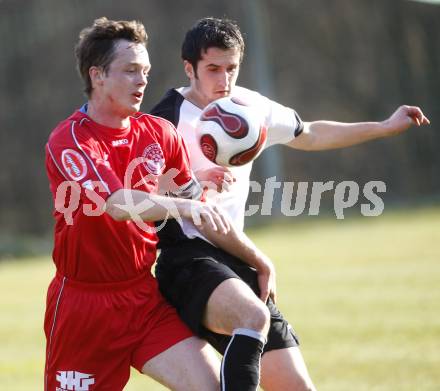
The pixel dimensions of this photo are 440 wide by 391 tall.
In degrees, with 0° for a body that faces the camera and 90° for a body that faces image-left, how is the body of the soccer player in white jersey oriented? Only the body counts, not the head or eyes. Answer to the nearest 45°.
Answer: approximately 315°

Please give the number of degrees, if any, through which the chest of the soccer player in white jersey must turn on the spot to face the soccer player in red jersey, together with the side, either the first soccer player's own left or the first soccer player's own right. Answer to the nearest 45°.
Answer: approximately 90° to the first soccer player's own right

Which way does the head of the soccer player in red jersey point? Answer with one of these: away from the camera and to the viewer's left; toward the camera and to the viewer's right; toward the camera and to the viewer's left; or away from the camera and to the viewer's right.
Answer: toward the camera and to the viewer's right
